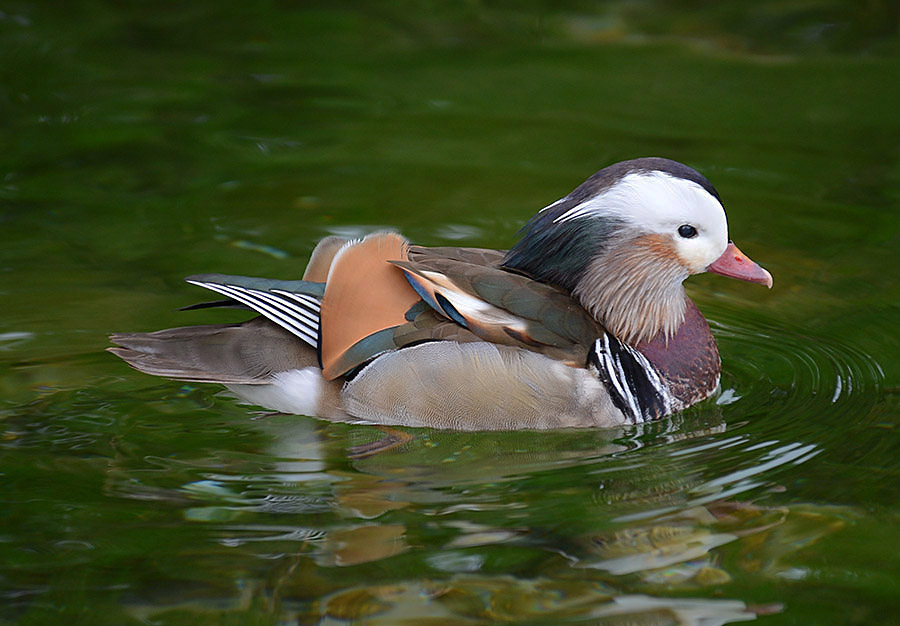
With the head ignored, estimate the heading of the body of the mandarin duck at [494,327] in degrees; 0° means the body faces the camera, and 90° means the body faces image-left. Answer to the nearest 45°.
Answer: approximately 270°
